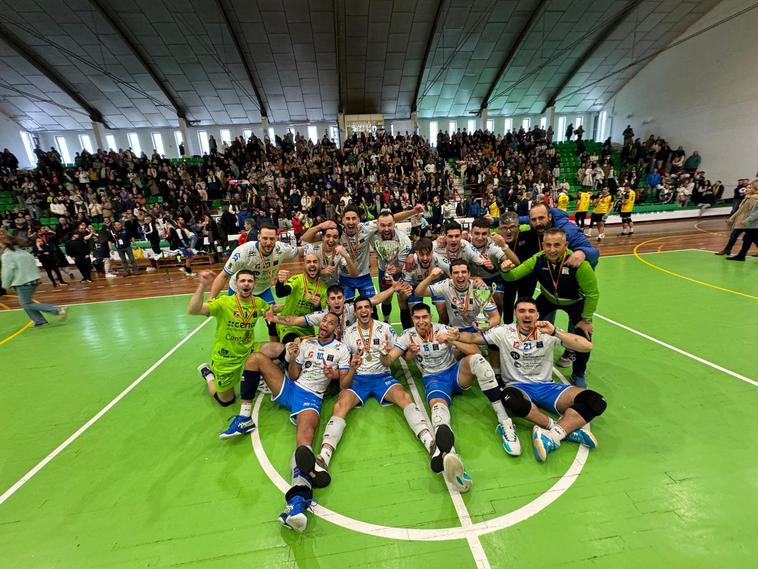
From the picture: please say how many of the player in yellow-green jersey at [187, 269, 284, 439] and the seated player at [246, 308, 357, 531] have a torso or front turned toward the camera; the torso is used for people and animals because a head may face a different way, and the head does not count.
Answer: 2

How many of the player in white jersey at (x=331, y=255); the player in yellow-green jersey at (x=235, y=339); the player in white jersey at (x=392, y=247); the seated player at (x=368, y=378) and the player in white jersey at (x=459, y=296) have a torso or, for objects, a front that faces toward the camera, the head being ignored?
5

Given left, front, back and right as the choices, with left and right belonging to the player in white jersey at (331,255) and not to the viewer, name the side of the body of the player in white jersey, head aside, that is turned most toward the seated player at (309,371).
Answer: front

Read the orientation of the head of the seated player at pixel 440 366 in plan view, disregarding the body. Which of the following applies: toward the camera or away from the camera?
toward the camera

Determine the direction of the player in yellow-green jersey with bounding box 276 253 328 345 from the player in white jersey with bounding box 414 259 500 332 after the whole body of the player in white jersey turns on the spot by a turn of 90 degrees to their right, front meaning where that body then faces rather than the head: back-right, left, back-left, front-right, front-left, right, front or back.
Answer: front

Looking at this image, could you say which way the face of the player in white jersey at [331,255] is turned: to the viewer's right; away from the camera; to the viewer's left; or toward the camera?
toward the camera

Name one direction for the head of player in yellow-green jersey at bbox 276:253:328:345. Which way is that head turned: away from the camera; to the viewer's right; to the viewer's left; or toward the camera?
toward the camera

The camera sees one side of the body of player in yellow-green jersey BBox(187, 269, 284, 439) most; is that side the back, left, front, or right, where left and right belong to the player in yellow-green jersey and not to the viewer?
front

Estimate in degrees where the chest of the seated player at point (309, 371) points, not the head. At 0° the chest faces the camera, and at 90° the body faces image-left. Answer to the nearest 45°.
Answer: approximately 0°

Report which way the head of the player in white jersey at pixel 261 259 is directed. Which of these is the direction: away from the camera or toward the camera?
toward the camera

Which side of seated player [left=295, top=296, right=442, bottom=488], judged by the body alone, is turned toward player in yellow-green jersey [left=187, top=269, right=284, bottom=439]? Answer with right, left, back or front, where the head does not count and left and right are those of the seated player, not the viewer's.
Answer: right

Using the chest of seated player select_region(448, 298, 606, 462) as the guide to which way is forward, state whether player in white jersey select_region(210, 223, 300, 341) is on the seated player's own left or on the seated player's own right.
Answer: on the seated player's own right

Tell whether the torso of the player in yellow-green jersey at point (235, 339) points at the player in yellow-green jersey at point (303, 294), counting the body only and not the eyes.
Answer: no

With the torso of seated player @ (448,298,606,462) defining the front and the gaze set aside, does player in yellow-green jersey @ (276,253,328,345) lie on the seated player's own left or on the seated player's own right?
on the seated player's own right

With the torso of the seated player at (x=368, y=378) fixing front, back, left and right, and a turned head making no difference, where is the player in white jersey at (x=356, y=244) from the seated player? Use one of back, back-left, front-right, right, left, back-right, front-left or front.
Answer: back

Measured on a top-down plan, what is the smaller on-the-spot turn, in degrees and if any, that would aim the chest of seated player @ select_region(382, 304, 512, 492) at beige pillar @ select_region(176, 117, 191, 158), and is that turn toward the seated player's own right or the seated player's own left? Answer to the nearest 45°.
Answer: approximately 135° to the seated player's own right

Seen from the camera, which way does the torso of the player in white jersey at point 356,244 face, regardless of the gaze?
toward the camera

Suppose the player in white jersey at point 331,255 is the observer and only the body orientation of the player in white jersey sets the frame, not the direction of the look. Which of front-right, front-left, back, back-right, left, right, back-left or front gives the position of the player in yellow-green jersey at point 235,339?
front-right

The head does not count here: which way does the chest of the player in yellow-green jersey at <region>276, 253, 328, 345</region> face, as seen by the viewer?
toward the camera

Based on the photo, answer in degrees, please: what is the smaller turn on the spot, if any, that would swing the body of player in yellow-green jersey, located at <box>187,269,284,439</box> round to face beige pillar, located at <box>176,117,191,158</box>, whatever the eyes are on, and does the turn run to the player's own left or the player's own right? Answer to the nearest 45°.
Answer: approximately 180°

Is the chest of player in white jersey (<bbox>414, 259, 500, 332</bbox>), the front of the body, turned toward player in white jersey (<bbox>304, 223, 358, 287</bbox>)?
no
